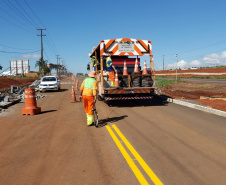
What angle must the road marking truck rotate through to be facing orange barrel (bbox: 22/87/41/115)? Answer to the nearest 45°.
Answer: approximately 135° to its left

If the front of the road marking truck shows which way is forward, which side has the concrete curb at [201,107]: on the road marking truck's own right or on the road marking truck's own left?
on the road marking truck's own right

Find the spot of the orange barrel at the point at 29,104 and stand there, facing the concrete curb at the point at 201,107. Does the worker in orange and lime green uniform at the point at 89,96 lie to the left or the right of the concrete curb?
right

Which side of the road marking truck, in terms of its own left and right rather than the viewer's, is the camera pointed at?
back

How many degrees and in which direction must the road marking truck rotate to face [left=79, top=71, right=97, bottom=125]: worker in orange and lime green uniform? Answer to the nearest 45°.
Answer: approximately 180°
